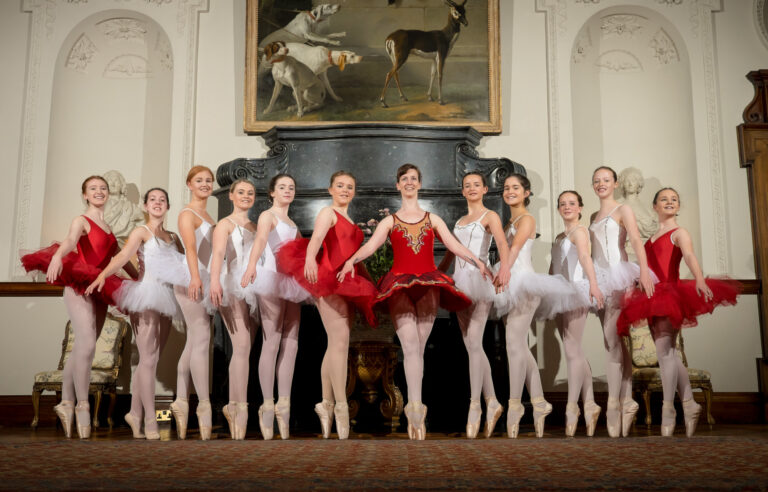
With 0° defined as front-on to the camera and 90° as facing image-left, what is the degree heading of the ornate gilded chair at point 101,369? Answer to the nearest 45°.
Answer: approximately 45°

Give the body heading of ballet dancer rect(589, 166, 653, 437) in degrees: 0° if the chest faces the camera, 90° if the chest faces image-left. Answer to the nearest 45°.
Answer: approximately 45°

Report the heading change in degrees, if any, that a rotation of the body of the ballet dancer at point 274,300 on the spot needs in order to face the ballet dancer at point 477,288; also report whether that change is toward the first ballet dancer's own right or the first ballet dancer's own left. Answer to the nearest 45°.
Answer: approximately 45° to the first ballet dancer's own left

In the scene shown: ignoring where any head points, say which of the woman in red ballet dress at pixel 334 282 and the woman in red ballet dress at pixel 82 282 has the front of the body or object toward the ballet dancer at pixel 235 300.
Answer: the woman in red ballet dress at pixel 82 282

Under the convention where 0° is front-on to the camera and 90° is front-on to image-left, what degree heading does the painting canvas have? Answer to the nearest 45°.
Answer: approximately 0°

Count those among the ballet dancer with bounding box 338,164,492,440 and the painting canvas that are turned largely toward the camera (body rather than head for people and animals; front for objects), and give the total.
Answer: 2

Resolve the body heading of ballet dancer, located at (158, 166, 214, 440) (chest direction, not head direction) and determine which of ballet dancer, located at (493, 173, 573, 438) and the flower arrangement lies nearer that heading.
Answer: the ballet dancer
